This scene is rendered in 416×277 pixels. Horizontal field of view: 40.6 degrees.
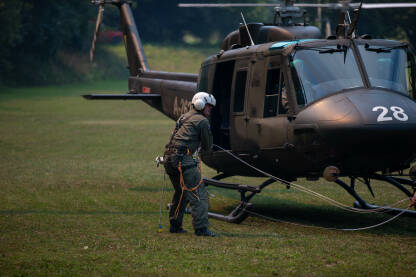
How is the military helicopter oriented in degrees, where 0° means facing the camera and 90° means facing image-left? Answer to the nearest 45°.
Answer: approximately 315°

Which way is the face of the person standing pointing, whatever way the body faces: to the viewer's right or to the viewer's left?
to the viewer's right

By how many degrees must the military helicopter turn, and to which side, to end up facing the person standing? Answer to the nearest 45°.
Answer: approximately 135° to its right
